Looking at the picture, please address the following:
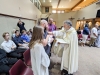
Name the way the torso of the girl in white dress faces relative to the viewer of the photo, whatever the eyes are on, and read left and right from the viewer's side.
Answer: facing away from the viewer and to the right of the viewer

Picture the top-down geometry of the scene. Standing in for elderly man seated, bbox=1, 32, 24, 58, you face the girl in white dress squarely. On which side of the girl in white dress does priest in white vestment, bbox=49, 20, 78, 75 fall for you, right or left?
left

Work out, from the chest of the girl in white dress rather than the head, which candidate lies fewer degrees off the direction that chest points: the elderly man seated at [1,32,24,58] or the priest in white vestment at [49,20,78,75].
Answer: the priest in white vestment

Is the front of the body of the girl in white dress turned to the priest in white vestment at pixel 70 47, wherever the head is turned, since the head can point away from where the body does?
yes
